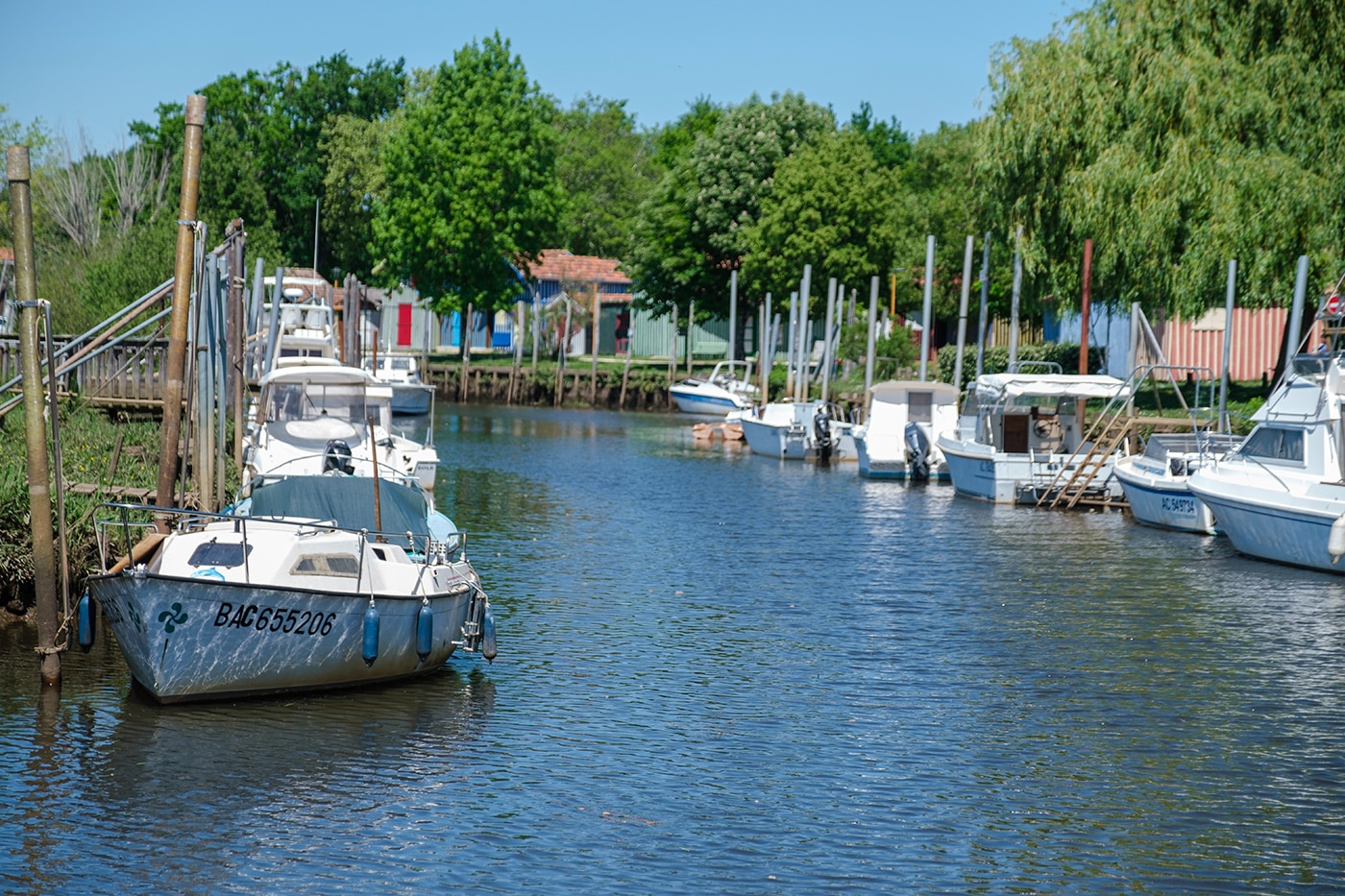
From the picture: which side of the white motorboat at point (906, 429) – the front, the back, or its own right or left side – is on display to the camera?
back

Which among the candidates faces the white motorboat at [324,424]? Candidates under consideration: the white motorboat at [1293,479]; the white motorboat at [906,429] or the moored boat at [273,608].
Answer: the white motorboat at [1293,479]

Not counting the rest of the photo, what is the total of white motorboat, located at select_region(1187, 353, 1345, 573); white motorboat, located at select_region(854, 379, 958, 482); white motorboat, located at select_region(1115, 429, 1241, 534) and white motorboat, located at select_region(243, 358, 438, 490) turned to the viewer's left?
2

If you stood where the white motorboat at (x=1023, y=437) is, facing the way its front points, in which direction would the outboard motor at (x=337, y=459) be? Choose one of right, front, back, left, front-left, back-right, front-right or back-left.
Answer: left

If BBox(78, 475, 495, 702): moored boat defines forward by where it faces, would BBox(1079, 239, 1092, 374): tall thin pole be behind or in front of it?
behind

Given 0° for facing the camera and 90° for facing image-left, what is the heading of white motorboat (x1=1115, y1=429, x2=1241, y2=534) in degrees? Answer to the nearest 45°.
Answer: approximately 90°

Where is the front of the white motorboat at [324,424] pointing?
away from the camera

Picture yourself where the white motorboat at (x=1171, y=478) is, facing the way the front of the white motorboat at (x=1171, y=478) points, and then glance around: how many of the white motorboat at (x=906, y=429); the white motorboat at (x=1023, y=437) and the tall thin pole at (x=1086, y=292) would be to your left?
0

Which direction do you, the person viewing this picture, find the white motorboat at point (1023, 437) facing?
facing away from the viewer and to the left of the viewer

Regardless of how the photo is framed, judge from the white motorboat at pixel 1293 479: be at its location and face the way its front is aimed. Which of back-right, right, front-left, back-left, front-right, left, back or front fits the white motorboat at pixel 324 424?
front

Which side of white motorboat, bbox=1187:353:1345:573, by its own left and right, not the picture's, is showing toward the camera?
left

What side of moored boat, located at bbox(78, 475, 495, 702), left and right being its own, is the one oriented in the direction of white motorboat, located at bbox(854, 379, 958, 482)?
back
